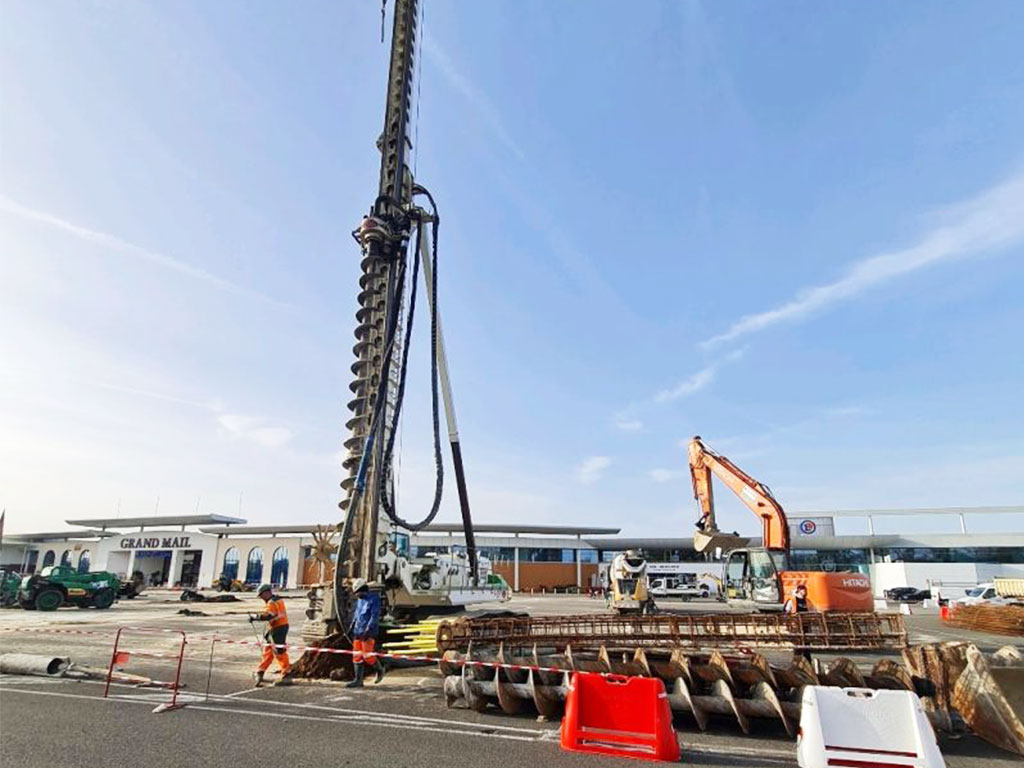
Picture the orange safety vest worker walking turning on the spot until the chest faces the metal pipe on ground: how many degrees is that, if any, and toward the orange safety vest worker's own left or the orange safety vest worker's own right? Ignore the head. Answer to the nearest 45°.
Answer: approximately 45° to the orange safety vest worker's own right

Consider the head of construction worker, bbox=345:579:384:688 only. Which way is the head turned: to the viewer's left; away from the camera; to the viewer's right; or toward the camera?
to the viewer's left

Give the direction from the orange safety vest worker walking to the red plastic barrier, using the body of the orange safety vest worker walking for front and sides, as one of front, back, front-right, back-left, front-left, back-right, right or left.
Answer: back-left

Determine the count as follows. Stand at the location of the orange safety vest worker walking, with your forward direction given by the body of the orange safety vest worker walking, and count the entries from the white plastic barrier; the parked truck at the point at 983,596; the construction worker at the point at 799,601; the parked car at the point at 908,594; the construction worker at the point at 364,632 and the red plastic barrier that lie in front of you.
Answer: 0

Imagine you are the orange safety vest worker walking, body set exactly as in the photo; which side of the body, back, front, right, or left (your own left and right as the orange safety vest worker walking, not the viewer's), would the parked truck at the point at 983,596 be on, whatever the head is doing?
back

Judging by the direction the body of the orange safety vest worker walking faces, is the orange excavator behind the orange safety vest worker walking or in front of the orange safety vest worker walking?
behind

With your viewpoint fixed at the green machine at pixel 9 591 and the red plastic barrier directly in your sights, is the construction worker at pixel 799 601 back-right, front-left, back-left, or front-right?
front-left

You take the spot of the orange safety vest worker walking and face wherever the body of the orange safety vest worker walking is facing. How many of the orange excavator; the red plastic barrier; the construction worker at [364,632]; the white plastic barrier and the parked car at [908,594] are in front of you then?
0

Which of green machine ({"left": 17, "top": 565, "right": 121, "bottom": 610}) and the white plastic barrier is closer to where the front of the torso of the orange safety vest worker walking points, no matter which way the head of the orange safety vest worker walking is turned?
the green machine

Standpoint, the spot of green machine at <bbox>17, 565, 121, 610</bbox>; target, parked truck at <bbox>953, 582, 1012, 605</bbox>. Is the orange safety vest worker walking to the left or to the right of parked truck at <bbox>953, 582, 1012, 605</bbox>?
right

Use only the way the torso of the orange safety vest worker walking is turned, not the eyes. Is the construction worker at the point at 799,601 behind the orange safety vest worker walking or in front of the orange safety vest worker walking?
behind

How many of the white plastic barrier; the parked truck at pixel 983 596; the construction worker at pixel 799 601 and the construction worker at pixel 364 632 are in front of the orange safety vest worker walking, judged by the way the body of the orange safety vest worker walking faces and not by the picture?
0

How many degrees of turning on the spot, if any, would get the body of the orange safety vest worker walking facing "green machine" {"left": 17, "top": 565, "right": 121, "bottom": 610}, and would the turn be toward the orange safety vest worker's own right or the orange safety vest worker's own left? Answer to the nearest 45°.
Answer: approximately 90° to the orange safety vest worker's own right

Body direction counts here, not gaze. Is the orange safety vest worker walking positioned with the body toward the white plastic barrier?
no

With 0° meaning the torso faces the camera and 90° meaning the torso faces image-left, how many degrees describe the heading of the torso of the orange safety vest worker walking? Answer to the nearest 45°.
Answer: approximately 90°

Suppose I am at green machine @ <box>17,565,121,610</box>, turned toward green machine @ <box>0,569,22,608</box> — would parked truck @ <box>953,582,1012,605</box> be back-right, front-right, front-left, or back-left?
back-right
